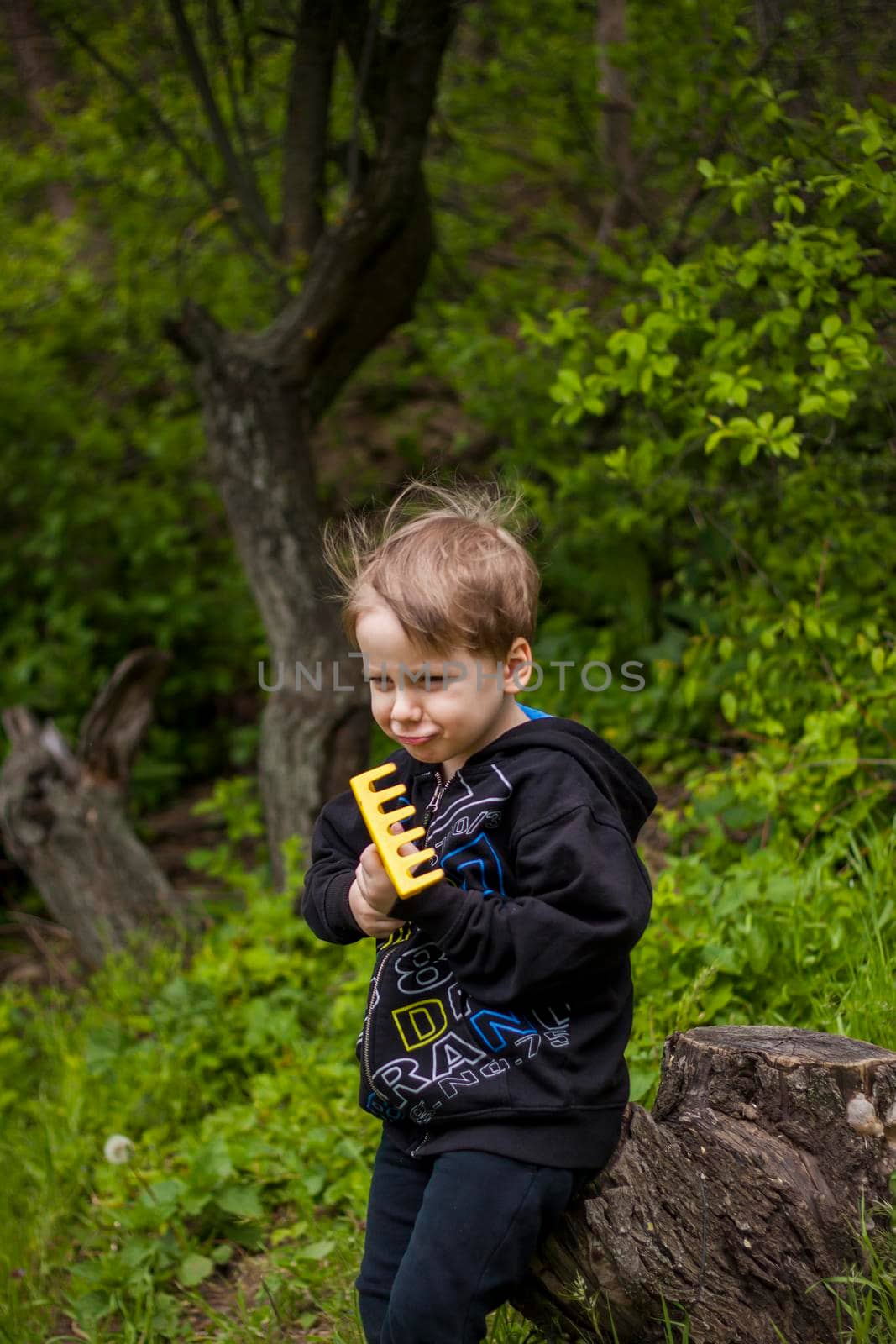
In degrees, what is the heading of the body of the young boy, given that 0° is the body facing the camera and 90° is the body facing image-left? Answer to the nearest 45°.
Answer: approximately 45°

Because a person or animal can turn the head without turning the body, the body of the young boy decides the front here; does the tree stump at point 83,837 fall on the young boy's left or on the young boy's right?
on the young boy's right

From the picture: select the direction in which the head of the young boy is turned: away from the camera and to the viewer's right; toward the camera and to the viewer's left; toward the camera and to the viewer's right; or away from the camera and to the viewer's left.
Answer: toward the camera and to the viewer's left
